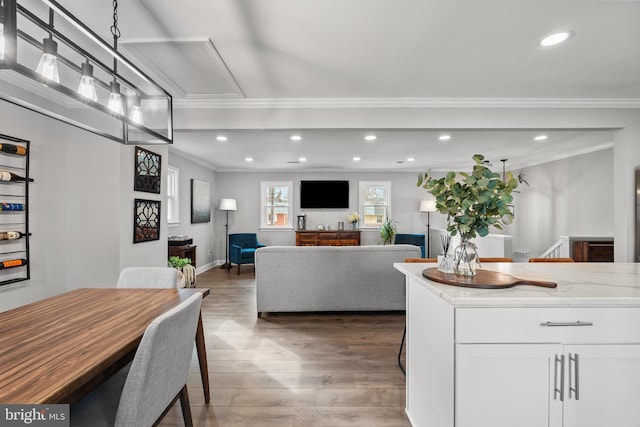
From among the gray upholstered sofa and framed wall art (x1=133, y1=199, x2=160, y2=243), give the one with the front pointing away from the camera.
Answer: the gray upholstered sofa

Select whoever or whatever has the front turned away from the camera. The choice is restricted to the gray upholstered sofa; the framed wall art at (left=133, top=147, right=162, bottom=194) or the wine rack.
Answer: the gray upholstered sofa

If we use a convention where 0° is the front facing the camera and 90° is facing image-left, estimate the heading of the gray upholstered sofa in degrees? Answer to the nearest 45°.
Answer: approximately 180°

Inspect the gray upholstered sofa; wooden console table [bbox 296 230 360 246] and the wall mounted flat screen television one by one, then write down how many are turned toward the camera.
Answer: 2

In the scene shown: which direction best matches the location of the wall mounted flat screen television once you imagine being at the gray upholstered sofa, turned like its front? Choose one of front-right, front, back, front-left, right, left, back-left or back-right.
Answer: front

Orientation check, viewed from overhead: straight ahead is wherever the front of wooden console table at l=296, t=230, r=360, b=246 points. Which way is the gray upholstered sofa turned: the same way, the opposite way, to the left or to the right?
the opposite way

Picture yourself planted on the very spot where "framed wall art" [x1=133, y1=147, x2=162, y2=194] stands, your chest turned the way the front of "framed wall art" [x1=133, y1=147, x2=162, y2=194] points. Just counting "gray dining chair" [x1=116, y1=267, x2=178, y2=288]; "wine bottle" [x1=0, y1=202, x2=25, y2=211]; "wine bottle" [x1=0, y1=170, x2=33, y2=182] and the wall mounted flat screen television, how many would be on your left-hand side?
1

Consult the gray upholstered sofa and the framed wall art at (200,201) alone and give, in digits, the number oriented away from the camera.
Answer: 1

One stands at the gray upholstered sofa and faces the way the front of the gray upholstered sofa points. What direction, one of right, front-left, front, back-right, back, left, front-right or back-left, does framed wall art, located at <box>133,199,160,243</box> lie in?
left

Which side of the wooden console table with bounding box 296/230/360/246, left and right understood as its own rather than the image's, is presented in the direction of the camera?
front

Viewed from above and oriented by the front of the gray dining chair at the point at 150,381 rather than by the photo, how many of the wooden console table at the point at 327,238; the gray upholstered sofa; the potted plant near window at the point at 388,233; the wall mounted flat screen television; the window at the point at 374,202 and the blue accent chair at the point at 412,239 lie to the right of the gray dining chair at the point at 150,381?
6

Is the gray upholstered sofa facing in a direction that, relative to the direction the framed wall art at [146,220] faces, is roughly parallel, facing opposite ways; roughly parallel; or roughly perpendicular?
roughly perpendicular

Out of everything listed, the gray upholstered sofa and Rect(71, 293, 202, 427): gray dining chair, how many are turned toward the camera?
0

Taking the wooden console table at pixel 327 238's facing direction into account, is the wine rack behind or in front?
in front

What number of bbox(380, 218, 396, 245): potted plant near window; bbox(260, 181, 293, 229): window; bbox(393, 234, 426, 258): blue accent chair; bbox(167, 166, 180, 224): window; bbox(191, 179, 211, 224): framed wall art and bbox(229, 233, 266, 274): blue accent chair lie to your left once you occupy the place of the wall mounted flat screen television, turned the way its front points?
2

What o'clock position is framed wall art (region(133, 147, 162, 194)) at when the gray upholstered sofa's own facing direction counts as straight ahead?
The framed wall art is roughly at 9 o'clock from the gray upholstered sofa.

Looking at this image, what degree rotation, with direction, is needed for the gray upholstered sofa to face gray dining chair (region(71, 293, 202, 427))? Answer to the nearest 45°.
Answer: approximately 180°
